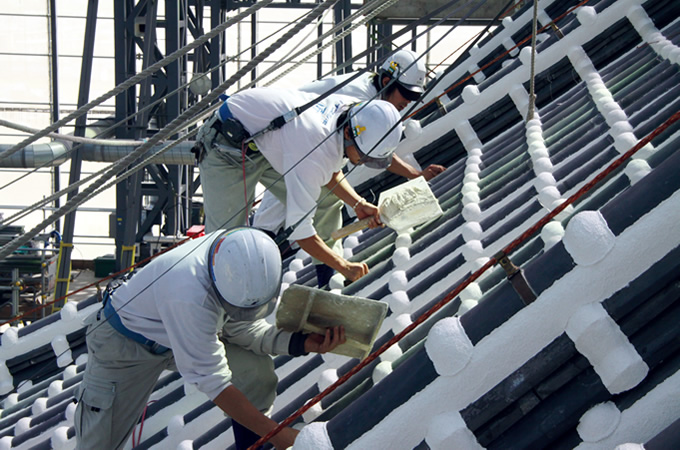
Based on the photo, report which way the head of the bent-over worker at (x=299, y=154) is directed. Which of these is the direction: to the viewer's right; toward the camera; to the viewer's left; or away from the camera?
to the viewer's right

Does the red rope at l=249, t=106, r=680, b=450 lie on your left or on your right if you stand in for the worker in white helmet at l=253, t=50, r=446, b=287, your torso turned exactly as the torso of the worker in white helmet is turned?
on your right

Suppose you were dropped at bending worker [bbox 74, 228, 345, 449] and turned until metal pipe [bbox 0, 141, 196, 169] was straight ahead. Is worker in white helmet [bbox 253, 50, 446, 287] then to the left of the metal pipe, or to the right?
right

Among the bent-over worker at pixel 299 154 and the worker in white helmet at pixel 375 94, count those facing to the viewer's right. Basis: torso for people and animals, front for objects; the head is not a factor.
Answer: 2

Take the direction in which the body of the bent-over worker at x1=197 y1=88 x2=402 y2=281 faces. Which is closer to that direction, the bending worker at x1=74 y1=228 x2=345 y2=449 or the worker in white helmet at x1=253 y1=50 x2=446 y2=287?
the worker in white helmet

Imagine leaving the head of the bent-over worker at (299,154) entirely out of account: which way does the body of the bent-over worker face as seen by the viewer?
to the viewer's right

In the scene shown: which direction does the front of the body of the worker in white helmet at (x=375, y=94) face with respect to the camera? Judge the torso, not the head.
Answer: to the viewer's right

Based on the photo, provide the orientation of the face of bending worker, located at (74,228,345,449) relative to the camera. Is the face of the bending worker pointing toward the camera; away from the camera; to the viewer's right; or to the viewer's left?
to the viewer's right

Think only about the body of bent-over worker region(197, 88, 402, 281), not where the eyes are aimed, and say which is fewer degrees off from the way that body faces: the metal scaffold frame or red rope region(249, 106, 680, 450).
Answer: the red rope
